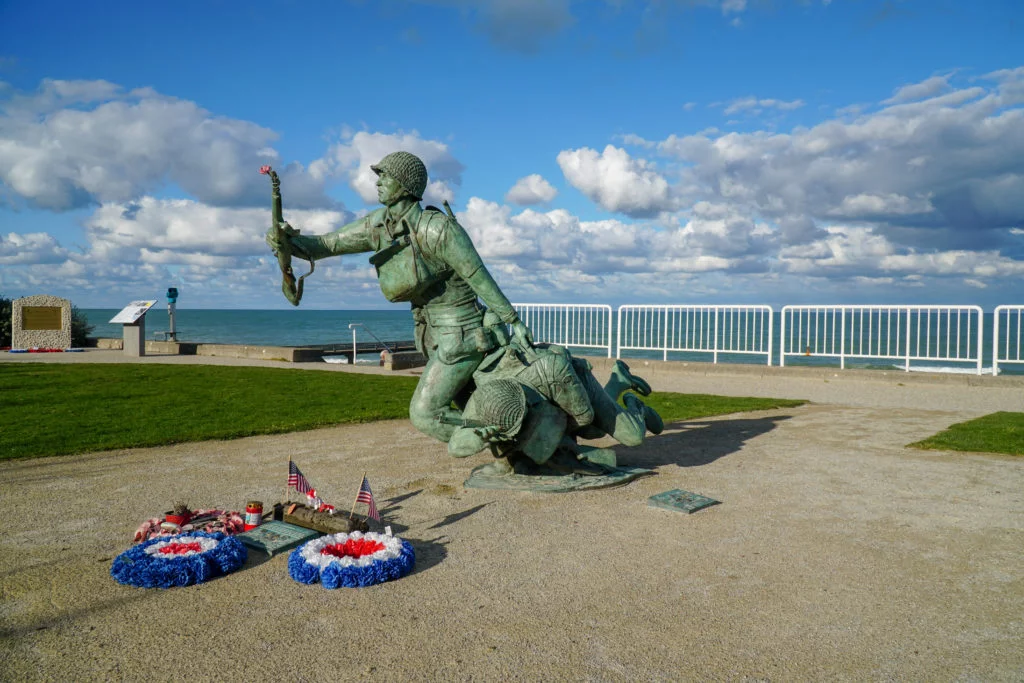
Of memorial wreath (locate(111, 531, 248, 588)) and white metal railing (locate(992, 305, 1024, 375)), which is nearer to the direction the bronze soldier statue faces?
the memorial wreath

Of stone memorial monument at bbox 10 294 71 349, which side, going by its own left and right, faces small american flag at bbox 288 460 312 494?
front

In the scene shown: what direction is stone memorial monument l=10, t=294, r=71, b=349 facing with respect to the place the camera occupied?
facing the viewer

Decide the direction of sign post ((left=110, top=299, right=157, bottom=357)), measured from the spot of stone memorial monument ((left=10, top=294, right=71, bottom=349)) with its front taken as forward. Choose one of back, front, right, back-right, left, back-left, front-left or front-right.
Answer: front-left

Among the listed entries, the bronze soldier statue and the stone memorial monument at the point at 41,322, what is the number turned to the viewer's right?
0

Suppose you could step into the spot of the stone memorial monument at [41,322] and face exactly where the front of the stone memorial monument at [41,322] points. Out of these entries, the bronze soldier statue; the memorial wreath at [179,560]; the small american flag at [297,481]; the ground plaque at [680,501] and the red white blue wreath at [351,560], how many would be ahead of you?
5

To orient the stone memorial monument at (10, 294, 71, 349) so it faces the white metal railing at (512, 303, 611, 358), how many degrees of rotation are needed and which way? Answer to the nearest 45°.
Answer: approximately 45° to its left

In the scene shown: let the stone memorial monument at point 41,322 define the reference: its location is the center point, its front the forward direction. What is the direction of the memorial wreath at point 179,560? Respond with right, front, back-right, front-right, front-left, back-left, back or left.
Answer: front

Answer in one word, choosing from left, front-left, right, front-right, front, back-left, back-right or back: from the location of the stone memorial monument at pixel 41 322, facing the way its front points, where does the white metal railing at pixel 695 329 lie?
front-left

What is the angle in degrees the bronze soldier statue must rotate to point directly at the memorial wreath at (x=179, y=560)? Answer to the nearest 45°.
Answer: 0° — it already faces it

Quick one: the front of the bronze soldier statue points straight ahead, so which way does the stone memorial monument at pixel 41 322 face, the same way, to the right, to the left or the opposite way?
to the left

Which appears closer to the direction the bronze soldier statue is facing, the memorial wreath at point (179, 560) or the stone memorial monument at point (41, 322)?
the memorial wreath

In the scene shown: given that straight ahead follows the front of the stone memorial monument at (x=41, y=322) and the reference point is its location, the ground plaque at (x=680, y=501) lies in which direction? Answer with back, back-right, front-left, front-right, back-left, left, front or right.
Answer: front

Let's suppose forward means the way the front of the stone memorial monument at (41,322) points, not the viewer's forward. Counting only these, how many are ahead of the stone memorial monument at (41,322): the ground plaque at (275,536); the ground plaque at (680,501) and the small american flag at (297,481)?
3

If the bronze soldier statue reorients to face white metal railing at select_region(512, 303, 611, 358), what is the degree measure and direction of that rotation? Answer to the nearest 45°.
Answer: approximately 135° to its right

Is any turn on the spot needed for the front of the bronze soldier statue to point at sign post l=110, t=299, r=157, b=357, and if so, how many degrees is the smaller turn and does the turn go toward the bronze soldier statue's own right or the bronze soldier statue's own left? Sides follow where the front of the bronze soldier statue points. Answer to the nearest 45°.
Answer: approximately 90° to the bronze soldier statue's own right

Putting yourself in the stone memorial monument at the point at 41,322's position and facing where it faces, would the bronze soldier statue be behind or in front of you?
in front

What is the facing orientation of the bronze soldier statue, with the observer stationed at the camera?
facing the viewer and to the left of the viewer
